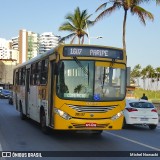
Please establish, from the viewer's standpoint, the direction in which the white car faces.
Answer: facing away from the viewer and to the left of the viewer

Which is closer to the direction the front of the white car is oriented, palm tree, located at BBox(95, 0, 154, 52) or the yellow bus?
the palm tree

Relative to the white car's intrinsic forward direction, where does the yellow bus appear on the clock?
The yellow bus is roughly at 8 o'clock from the white car.

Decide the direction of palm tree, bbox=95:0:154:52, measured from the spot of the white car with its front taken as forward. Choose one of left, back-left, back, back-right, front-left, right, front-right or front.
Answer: front-right
